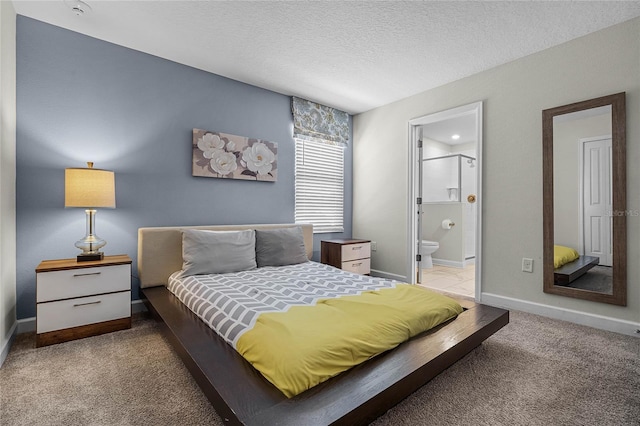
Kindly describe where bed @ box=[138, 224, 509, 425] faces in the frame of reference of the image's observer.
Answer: facing the viewer and to the right of the viewer

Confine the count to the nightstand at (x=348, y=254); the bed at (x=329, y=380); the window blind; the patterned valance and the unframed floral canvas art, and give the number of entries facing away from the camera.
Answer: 0

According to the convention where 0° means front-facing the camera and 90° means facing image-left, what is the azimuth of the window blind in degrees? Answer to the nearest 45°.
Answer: approximately 315°

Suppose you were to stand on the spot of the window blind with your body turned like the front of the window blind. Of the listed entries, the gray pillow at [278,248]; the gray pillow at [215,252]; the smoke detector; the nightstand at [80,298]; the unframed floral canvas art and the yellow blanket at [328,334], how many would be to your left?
0

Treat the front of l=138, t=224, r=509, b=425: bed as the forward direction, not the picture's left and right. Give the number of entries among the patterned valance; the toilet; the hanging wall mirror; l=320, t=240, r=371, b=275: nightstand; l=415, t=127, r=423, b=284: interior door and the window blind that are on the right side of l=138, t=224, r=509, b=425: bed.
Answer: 0

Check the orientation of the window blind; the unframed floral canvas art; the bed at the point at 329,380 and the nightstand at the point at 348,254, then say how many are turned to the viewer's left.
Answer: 0

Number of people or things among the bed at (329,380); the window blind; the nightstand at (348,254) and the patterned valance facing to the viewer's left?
0

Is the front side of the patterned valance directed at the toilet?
no

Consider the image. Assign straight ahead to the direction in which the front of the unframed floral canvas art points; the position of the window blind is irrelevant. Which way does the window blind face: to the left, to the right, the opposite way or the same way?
the same way

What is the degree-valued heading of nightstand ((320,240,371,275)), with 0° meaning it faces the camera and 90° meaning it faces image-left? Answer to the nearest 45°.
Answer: approximately 315°

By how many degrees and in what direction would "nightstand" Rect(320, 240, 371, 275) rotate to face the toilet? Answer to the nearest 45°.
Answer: approximately 90° to its left

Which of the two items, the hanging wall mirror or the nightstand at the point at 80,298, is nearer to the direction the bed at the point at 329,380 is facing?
the hanging wall mirror

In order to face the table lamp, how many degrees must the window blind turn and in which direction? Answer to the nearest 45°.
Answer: approximately 90° to its right

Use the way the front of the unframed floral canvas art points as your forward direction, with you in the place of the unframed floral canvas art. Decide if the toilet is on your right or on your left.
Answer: on your left

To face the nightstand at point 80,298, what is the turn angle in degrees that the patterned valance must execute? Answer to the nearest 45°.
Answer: approximately 90° to its right

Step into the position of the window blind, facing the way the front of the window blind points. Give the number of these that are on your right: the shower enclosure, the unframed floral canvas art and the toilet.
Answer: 1

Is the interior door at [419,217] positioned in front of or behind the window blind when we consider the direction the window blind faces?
in front
